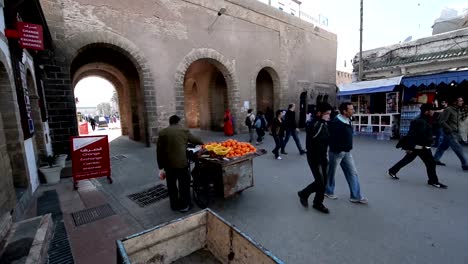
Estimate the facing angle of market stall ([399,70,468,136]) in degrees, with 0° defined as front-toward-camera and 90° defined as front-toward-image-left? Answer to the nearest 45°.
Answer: approximately 45°

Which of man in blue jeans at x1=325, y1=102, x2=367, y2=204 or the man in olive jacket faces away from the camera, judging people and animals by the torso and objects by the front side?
the man in olive jacket

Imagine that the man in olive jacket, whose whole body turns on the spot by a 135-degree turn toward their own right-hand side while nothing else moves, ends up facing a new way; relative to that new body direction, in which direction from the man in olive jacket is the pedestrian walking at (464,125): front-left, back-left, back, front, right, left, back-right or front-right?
front-left

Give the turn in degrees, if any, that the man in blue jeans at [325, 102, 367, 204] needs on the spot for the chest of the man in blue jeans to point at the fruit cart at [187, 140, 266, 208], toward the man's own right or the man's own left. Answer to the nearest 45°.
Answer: approximately 135° to the man's own right

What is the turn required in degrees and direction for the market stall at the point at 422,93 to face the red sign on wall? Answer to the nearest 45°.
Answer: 0° — it already faces it

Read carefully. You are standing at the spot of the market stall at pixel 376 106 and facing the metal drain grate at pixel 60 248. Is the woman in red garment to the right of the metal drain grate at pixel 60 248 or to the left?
right

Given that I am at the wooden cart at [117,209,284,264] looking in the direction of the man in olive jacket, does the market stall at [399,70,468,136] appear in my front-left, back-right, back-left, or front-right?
front-right

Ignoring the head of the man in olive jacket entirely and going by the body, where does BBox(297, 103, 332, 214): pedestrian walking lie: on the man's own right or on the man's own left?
on the man's own right

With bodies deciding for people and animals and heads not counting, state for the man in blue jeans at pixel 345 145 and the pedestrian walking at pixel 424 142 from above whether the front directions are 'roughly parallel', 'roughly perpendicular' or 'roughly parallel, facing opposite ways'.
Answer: roughly parallel

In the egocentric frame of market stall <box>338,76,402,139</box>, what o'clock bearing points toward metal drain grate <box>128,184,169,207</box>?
The metal drain grate is roughly at 11 o'clock from the market stall.
